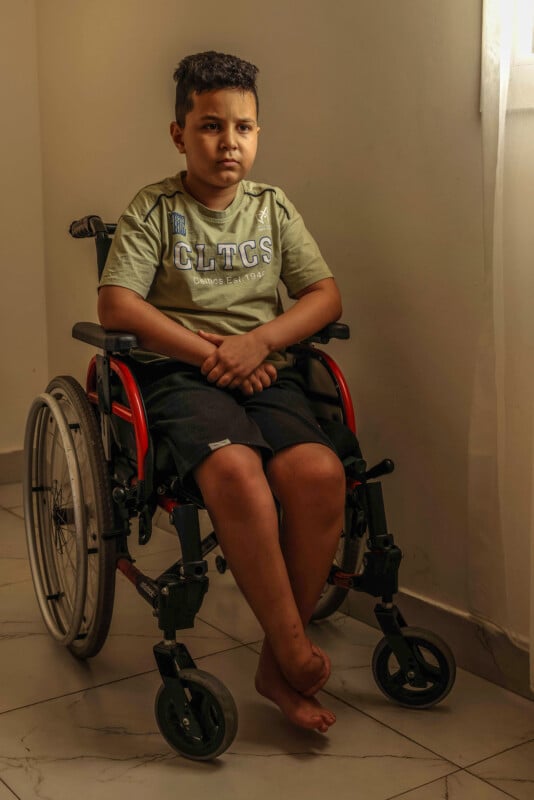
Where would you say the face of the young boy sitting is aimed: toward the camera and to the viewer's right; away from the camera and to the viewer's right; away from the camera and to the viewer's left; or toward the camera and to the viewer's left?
toward the camera and to the viewer's right

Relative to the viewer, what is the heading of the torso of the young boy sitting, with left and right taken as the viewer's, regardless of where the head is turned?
facing the viewer and to the right of the viewer
